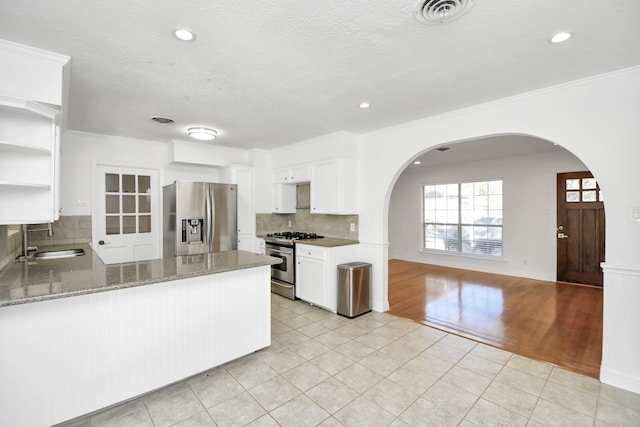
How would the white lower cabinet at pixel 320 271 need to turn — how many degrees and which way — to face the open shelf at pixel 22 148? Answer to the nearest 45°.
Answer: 0° — it already faces it

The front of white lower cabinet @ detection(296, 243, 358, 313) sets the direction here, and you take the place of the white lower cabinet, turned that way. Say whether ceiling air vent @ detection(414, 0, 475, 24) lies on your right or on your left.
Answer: on your left

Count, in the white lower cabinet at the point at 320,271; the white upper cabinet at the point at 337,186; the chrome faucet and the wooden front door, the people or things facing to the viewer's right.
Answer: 1

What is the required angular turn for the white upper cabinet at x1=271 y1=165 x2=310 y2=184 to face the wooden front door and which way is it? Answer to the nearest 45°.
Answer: approximately 135° to its left

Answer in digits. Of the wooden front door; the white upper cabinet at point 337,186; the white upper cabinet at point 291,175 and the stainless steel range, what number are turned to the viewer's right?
0

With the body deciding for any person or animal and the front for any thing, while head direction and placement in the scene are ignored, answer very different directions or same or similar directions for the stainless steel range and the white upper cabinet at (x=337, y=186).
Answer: same or similar directions

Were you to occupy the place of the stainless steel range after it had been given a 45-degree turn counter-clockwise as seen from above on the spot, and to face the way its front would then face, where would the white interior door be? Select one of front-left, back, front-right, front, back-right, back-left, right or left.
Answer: right

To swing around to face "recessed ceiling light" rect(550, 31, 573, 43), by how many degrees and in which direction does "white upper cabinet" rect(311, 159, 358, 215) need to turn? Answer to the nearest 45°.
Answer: approximately 90° to its left

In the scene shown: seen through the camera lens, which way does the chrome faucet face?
facing to the right of the viewer

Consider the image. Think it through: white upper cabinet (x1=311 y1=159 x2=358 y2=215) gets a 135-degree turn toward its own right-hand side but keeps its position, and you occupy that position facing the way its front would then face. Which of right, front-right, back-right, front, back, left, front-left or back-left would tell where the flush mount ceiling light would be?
left

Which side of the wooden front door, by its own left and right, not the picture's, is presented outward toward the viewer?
front

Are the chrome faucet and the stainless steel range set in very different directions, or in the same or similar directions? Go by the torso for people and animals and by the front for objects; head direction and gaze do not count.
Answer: very different directions

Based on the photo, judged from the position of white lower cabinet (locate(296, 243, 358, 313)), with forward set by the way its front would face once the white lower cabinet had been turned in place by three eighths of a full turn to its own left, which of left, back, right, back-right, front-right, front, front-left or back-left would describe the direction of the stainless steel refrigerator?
back

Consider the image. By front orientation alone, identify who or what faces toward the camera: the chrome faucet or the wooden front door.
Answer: the wooden front door

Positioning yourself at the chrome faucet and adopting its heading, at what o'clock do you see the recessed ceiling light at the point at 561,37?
The recessed ceiling light is roughly at 2 o'clock from the chrome faucet.

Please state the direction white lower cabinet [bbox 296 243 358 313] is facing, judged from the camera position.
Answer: facing the viewer and to the left of the viewer
